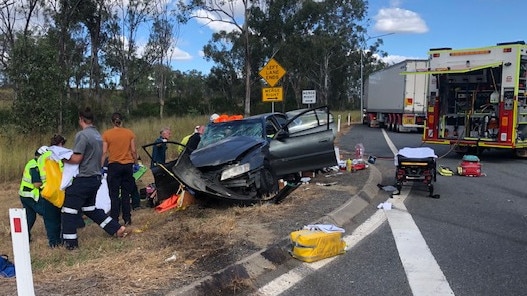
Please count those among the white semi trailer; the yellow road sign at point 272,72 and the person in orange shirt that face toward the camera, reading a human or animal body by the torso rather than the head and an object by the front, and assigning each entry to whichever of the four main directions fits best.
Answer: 1

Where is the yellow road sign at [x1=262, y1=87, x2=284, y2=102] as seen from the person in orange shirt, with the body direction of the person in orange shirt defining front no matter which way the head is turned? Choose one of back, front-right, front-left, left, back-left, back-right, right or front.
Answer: front-right

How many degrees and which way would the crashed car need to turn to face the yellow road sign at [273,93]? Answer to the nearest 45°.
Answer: approximately 135° to its right

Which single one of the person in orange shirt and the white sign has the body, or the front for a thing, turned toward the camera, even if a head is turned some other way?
the white sign

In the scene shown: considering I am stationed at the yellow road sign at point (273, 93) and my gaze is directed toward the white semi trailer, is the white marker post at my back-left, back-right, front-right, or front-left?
back-right

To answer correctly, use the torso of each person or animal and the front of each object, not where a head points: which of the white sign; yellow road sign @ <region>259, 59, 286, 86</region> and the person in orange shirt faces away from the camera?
the person in orange shirt

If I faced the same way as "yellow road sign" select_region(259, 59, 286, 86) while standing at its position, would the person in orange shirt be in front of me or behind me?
in front

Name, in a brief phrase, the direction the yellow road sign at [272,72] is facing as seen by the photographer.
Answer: facing the viewer

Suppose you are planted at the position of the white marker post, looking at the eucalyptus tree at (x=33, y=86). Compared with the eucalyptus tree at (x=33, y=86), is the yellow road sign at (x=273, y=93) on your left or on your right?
right

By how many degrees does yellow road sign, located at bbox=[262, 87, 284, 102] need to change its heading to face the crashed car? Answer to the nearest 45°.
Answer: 0° — it already faces it

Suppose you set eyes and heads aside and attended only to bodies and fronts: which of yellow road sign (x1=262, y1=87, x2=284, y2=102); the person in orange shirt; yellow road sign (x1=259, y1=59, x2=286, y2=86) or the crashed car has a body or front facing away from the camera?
the person in orange shirt

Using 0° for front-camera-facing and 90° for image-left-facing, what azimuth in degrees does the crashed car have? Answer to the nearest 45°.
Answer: approximately 45°

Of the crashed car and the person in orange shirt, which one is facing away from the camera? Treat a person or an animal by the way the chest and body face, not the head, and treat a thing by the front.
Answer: the person in orange shirt

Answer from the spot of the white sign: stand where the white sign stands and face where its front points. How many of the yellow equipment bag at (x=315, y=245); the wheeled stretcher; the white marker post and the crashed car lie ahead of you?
4

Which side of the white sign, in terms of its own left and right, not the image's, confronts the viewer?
front

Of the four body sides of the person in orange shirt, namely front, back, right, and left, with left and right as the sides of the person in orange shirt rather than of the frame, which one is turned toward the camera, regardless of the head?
back

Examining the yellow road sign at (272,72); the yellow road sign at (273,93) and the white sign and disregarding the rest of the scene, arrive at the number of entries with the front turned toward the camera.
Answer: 3

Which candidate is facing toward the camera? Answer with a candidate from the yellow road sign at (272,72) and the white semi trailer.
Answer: the yellow road sign

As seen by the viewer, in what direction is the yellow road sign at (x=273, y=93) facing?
toward the camera

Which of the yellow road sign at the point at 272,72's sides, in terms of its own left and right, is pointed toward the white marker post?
front

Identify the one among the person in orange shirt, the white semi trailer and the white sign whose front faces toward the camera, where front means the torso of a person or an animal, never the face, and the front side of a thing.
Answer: the white sign

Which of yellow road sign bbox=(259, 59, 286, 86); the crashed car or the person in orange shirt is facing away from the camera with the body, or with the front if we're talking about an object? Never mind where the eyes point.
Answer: the person in orange shirt
